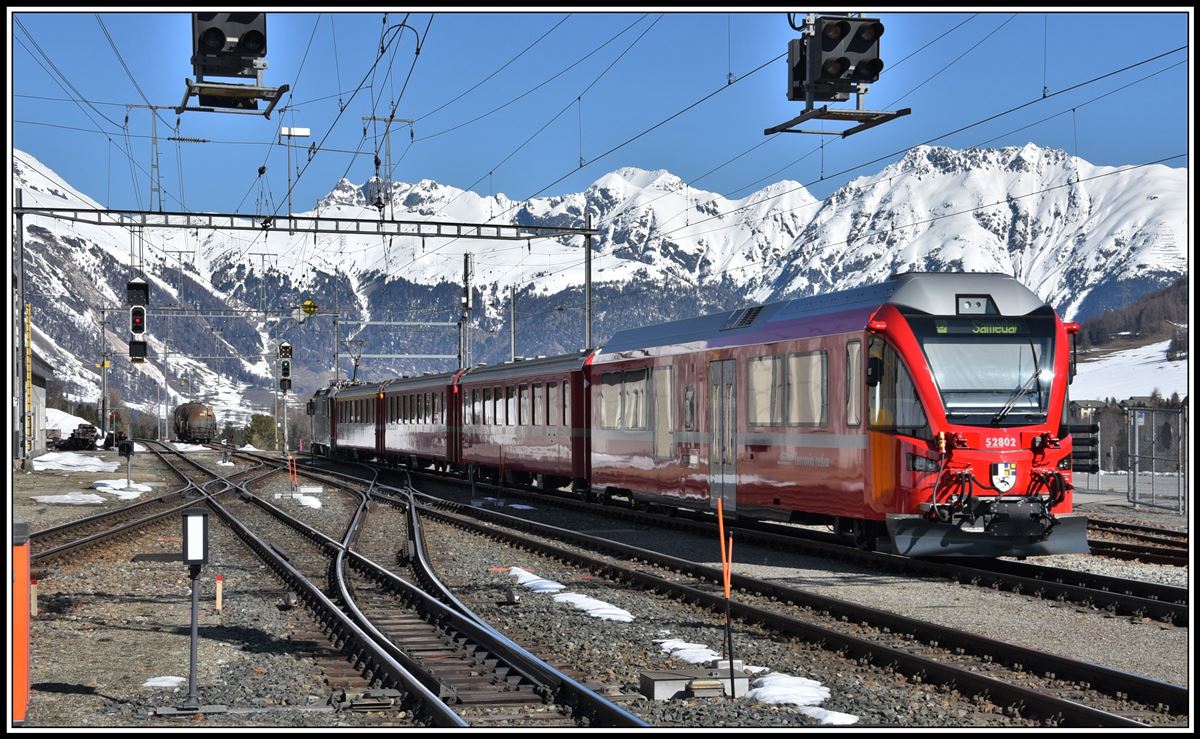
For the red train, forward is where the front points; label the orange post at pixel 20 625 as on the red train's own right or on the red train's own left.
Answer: on the red train's own right

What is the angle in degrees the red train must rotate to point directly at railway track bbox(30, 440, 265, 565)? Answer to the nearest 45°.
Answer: approximately 90° to its right

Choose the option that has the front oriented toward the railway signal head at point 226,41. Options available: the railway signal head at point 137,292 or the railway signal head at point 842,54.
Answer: the railway signal head at point 137,292

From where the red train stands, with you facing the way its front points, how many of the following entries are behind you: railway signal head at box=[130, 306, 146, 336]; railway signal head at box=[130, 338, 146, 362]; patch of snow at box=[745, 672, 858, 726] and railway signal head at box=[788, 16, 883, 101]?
2

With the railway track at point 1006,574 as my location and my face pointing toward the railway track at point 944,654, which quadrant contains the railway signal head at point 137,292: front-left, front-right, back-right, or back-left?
back-right

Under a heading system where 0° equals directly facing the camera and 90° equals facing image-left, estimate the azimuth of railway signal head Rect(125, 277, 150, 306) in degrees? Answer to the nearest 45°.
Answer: approximately 0°

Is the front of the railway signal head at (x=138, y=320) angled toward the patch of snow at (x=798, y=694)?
yes

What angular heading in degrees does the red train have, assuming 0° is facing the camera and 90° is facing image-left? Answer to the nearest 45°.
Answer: approximately 315°

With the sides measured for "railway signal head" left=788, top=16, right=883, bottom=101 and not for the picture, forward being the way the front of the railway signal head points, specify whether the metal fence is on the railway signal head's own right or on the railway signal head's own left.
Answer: on the railway signal head's own left

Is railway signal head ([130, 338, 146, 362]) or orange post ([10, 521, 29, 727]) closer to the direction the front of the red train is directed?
the orange post

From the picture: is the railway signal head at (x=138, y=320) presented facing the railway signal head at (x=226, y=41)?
yes

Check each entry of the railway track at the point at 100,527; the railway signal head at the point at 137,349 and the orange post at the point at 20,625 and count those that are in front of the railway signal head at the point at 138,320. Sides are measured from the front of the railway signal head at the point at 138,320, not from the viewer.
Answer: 2
